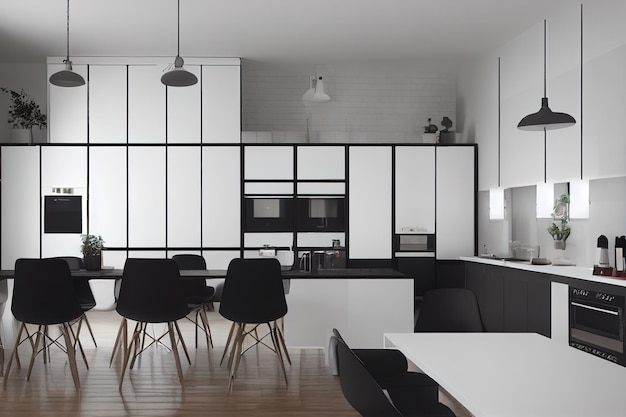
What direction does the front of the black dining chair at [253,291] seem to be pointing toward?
away from the camera

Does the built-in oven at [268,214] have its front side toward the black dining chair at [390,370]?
yes

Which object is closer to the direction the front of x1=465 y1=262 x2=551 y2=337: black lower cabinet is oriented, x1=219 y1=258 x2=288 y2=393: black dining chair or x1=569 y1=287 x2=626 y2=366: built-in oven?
the black dining chair

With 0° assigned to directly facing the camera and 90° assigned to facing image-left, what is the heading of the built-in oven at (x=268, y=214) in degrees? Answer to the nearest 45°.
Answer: approximately 0°

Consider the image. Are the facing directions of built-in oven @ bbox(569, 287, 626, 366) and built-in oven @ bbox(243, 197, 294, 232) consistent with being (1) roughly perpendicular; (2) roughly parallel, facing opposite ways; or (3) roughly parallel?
roughly perpendicular

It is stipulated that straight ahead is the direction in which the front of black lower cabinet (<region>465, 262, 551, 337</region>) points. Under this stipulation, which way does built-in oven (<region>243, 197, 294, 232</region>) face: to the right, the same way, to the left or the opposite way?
to the left

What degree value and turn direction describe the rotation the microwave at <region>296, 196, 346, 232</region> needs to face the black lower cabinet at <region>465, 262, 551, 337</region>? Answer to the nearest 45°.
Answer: approximately 45° to its left

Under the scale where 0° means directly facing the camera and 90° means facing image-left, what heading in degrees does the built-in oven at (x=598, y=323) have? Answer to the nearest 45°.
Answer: approximately 45°

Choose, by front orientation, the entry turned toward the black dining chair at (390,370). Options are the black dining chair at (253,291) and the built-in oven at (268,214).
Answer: the built-in oven

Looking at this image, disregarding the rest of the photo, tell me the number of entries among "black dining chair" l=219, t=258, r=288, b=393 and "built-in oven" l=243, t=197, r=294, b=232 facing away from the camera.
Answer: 1

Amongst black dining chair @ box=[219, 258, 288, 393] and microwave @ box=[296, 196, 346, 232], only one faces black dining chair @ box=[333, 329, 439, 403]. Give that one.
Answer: the microwave

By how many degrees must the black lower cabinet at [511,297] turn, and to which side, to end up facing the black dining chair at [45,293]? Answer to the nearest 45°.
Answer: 0° — it already faces it
